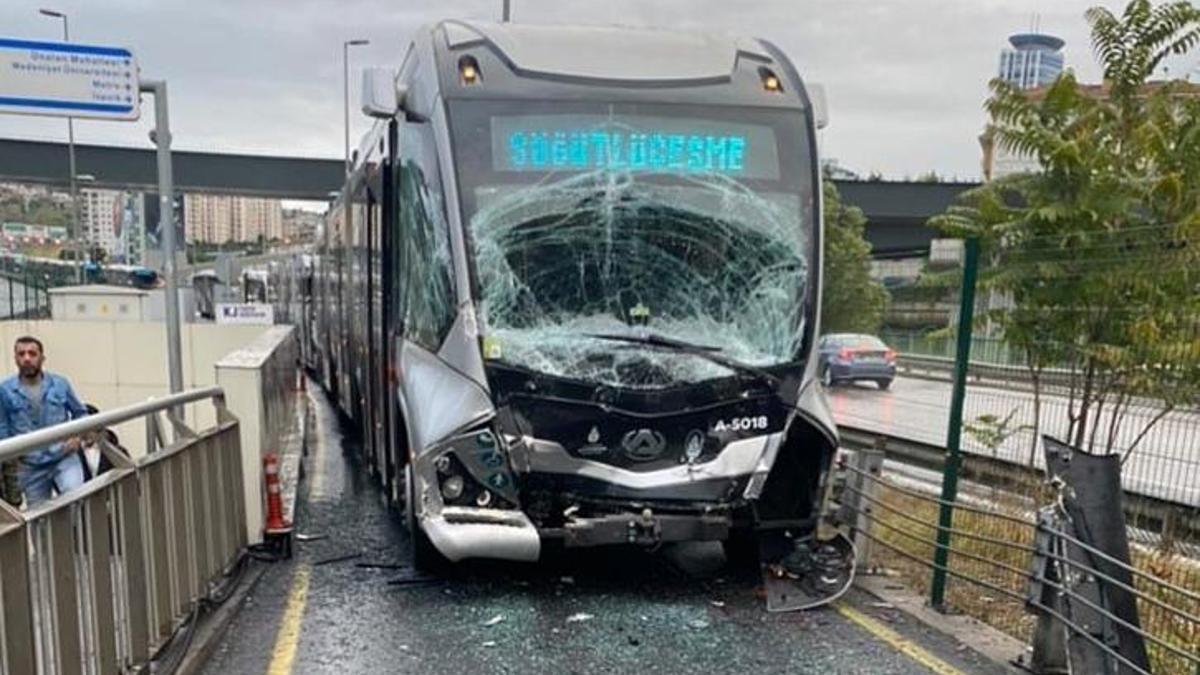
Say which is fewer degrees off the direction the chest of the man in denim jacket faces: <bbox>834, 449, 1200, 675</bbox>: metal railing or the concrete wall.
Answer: the metal railing

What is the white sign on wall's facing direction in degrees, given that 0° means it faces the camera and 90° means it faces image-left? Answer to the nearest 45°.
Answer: approximately 0°

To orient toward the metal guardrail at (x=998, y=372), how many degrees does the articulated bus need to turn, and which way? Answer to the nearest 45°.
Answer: approximately 90° to its left

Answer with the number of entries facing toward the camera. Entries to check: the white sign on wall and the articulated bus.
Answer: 2

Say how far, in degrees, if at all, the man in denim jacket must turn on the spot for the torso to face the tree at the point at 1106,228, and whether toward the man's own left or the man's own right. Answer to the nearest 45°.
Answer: approximately 45° to the man's own left

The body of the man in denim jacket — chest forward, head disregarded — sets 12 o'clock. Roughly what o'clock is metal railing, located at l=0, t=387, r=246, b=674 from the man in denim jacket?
The metal railing is roughly at 12 o'clock from the man in denim jacket.

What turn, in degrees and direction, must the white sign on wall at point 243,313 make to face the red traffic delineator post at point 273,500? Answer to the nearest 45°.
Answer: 0° — it already faces it

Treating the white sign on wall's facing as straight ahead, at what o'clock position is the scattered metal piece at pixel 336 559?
The scattered metal piece is roughly at 12 o'clock from the white sign on wall.

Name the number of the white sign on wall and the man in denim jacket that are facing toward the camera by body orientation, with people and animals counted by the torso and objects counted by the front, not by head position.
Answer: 2

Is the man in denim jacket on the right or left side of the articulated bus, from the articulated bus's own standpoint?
on its right

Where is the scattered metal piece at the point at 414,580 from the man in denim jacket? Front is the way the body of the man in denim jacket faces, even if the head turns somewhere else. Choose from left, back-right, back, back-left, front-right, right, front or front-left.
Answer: front-left
